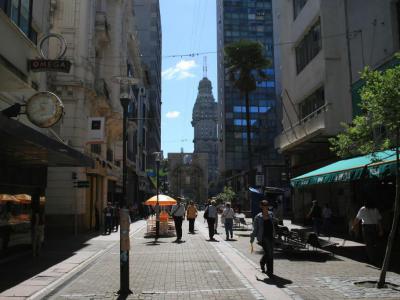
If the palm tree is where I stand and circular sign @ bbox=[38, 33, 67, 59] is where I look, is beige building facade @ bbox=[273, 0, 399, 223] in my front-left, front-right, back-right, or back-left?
front-left

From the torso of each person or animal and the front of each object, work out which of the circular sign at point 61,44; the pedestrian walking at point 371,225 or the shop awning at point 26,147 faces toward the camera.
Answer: the circular sign

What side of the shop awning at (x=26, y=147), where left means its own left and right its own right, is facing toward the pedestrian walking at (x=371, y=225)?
front

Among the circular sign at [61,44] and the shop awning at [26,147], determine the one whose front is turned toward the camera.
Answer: the circular sign

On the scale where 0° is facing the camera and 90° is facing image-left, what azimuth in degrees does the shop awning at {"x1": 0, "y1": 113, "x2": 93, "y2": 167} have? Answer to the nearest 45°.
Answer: approximately 270°

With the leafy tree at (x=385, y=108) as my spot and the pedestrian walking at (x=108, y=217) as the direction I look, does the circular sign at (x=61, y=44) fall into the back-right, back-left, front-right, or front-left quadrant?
front-left

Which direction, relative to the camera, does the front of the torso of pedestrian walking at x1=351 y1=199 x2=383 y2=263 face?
away from the camera

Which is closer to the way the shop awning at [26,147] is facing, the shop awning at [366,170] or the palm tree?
the shop awning

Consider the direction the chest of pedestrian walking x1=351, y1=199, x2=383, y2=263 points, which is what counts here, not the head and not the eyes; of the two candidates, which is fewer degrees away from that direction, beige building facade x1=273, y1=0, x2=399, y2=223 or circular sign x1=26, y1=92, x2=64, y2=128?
the beige building facade

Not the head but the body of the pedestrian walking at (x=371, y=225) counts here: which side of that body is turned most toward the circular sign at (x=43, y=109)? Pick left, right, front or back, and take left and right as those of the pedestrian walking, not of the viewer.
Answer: left

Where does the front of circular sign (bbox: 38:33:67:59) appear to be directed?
toward the camera

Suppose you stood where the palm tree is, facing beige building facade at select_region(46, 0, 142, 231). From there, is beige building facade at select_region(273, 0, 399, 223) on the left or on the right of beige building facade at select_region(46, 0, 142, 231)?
left

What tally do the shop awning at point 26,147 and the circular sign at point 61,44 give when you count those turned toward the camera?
1
